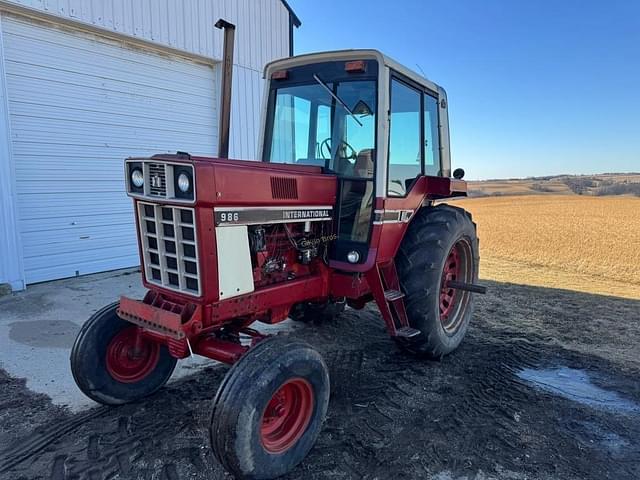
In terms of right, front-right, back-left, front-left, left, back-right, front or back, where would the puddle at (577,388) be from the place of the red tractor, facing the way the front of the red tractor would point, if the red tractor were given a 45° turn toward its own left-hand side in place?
left

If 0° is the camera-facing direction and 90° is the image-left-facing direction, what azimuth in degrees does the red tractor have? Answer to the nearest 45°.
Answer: approximately 45°
